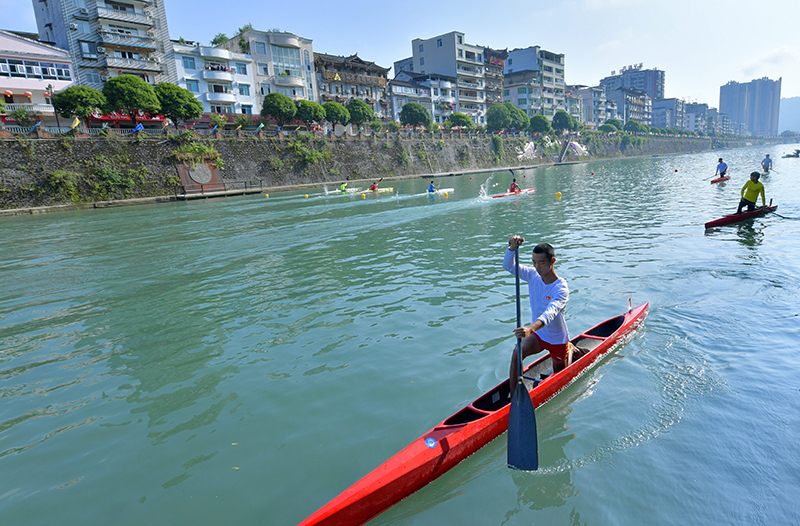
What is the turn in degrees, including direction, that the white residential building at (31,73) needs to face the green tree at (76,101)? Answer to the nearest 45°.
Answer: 0° — it already faces it

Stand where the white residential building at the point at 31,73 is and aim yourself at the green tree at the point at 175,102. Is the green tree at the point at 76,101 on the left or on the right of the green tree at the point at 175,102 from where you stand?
right

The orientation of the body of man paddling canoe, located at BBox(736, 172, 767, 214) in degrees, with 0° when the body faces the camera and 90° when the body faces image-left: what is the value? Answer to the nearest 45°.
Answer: approximately 45°
